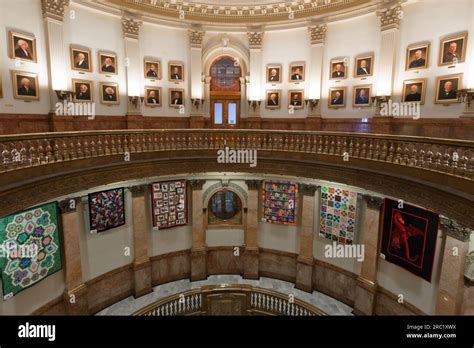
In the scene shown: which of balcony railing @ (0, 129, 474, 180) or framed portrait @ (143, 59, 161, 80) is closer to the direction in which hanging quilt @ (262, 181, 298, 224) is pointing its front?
the balcony railing

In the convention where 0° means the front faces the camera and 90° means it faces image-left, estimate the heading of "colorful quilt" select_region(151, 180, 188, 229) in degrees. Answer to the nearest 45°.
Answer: approximately 0°

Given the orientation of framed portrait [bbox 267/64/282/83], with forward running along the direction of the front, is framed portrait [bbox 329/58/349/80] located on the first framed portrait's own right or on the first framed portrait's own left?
on the first framed portrait's own left

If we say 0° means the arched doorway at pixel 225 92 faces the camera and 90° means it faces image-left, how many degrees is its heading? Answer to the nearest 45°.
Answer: approximately 0°

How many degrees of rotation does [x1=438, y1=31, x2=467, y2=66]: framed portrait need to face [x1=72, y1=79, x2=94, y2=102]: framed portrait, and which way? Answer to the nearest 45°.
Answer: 0° — it already faces it
